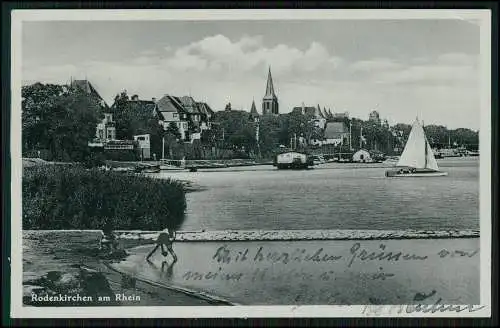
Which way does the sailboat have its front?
to the viewer's right

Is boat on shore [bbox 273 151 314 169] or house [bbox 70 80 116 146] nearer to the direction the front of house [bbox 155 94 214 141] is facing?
the boat on shore

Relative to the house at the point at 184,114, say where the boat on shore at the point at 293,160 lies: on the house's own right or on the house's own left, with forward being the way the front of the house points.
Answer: on the house's own left

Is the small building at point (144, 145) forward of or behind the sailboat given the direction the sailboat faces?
behind

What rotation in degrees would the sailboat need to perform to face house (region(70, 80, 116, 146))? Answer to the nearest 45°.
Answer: approximately 180°
